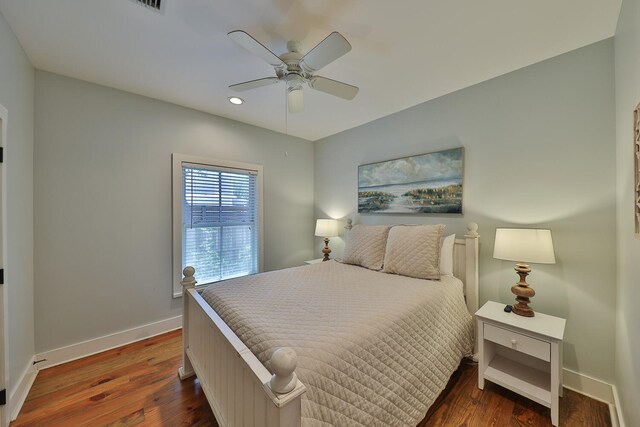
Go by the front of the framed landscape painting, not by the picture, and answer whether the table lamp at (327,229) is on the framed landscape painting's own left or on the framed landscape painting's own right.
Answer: on the framed landscape painting's own right

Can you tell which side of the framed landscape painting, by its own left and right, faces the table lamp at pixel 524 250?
left

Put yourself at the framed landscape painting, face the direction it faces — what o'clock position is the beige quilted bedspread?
The beige quilted bedspread is roughly at 11 o'clock from the framed landscape painting.

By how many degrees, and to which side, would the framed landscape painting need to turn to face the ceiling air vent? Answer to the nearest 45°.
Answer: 0° — it already faces it

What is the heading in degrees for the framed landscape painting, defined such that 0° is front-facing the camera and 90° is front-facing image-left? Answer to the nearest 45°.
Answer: approximately 45°

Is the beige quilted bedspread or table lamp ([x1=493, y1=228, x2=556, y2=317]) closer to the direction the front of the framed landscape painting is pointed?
the beige quilted bedspread

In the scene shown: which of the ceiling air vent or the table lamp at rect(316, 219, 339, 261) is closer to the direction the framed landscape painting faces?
the ceiling air vent
